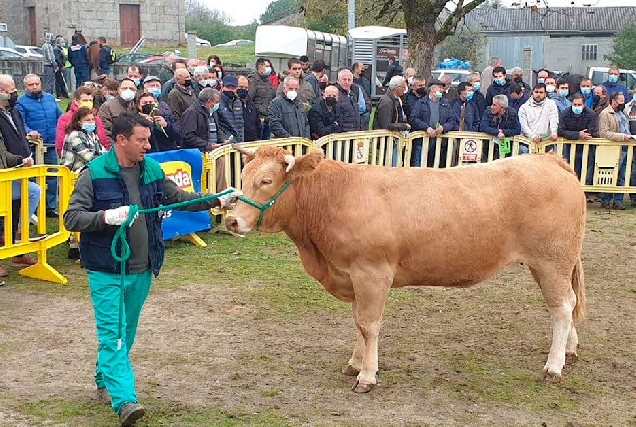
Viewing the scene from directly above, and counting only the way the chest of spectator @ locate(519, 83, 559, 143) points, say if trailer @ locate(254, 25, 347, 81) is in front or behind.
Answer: behind

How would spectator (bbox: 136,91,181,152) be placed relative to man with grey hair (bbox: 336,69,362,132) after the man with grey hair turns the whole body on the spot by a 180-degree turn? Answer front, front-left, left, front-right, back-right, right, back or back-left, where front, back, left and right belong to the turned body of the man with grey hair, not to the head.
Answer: back-left

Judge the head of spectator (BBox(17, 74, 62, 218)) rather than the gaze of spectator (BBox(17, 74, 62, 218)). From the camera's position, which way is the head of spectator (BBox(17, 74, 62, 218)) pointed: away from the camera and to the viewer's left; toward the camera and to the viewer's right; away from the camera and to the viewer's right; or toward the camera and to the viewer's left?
toward the camera and to the viewer's right

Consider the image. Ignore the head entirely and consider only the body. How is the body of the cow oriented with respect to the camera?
to the viewer's left

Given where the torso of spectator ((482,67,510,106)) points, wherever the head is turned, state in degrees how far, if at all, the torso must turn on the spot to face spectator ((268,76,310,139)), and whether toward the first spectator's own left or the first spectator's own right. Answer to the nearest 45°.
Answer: approximately 45° to the first spectator's own right

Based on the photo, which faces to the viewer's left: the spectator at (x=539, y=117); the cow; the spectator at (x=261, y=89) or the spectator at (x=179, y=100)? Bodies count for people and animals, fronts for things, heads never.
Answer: the cow

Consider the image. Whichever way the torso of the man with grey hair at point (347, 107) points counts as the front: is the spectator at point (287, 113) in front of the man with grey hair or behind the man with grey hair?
in front

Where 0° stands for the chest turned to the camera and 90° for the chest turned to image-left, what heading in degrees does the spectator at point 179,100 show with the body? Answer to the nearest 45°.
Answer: approximately 315°

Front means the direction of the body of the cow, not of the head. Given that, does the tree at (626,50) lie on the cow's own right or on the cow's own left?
on the cow's own right

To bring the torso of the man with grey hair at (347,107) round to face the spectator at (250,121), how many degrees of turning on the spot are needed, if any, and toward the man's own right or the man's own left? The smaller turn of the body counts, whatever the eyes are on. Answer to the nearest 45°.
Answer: approximately 45° to the man's own right
